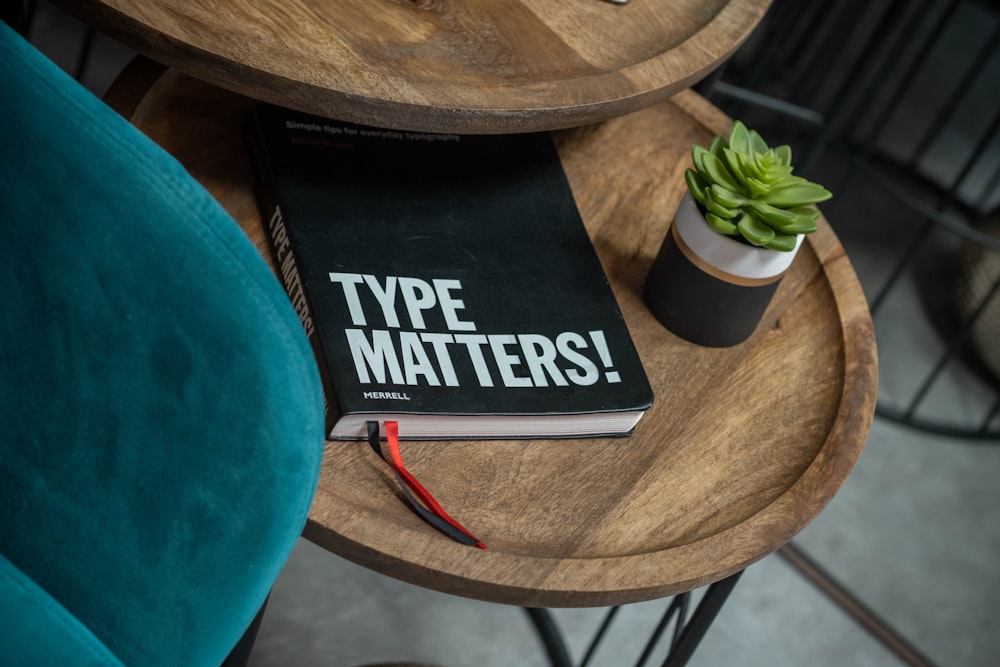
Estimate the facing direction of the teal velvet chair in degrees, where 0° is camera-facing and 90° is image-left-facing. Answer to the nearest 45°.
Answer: approximately 45°

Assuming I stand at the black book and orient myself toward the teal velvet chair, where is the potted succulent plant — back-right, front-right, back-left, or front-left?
back-left
